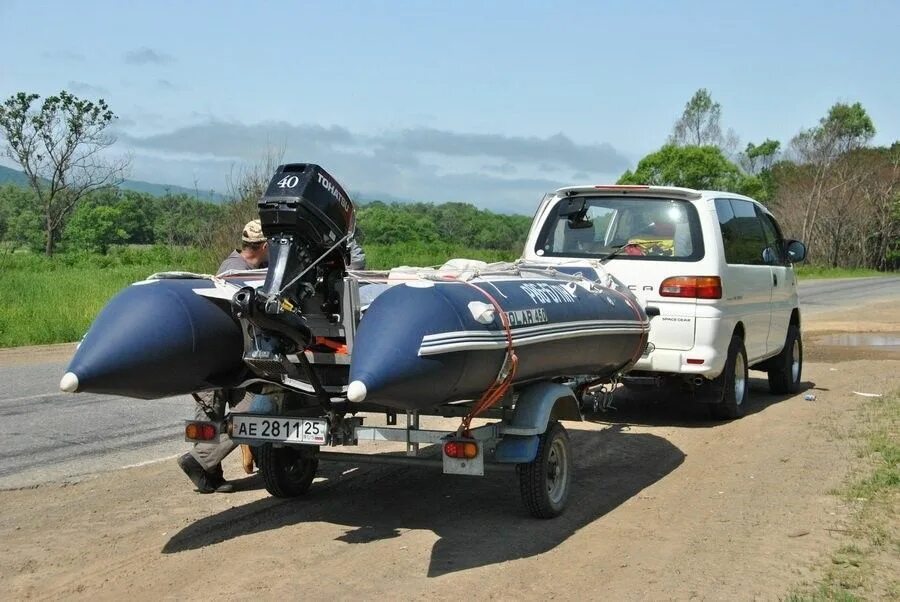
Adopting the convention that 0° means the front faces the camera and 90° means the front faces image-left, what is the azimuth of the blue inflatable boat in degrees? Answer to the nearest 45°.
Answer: approximately 225°

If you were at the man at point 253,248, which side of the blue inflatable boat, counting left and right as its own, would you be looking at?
left

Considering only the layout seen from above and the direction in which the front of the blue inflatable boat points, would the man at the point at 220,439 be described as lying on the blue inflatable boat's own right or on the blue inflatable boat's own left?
on the blue inflatable boat's own left

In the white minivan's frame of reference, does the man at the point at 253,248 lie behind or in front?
behind

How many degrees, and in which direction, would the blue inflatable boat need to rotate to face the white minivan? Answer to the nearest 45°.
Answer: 0° — it already faces it
